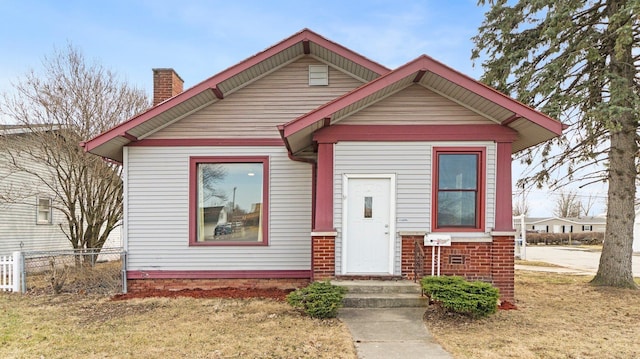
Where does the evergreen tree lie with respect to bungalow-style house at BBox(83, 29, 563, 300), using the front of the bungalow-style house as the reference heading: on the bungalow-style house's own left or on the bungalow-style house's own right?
on the bungalow-style house's own left
